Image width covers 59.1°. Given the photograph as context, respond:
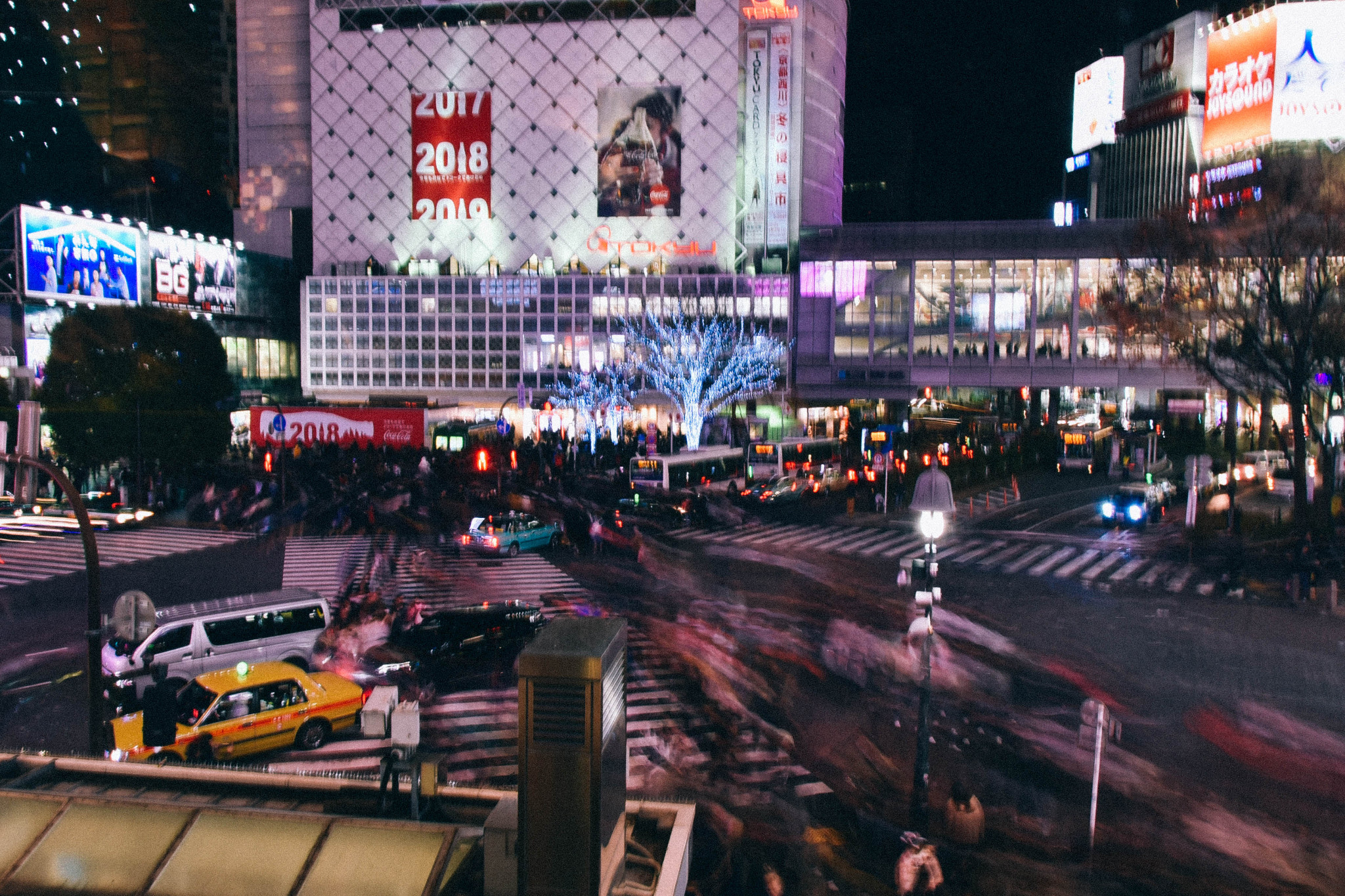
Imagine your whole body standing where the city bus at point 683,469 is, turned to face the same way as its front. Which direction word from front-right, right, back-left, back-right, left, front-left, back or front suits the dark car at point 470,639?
front-left

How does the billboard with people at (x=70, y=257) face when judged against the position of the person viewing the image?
facing the viewer and to the right of the viewer

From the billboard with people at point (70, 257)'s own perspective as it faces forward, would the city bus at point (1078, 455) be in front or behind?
in front

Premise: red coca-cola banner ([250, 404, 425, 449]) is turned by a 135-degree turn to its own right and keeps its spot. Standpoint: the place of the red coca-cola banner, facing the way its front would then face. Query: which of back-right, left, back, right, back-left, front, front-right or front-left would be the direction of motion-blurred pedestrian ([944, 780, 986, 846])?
back-left

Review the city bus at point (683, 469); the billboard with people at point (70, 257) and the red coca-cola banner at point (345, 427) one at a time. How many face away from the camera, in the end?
0

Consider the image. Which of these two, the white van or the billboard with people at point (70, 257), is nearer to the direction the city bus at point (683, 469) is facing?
the white van

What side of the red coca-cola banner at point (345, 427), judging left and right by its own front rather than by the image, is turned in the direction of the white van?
front

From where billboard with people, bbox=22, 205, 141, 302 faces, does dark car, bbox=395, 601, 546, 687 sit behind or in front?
in front

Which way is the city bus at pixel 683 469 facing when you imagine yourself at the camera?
facing the viewer and to the left of the viewer

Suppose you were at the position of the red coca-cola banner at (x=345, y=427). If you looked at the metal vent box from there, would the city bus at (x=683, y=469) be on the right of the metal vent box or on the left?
left

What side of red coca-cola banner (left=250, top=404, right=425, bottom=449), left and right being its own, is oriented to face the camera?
front

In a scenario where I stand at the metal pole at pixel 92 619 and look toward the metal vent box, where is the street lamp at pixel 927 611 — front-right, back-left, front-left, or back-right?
front-left

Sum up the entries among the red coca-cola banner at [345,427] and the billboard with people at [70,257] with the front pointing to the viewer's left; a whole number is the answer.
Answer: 0

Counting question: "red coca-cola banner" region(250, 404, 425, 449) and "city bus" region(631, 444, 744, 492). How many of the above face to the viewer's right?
0
